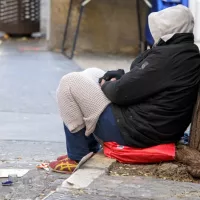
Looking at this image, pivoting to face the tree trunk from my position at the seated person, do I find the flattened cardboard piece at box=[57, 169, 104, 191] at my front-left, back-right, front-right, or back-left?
back-right

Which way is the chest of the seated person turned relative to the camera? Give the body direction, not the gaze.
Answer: to the viewer's left

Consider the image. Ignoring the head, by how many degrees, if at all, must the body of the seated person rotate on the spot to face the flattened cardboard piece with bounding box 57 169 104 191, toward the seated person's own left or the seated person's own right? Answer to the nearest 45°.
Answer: approximately 45° to the seated person's own left

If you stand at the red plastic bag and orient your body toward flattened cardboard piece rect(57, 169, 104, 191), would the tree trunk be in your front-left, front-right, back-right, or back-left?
back-left
